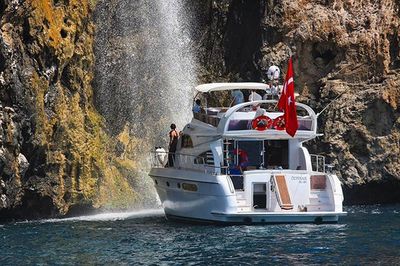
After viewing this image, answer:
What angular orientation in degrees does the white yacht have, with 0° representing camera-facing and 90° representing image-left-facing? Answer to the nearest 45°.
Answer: approximately 135°
